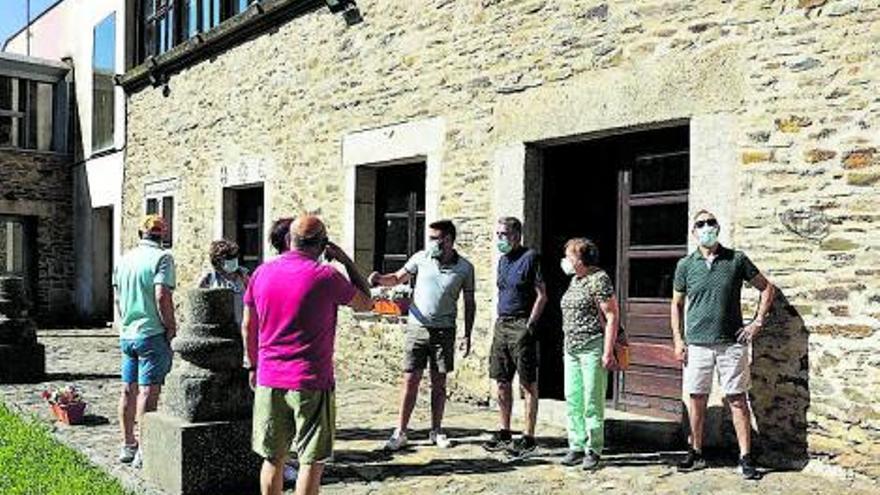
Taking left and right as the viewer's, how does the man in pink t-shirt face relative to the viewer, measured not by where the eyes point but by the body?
facing away from the viewer

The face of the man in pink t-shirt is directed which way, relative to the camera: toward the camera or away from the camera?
away from the camera

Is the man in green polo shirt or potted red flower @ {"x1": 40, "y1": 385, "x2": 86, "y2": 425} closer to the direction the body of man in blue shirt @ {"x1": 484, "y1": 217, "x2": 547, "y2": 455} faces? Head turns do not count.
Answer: the potted red flower

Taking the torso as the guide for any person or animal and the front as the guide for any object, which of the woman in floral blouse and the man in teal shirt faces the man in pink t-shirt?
the woman in floral blouse

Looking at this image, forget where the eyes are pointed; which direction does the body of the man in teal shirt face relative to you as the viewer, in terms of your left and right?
facing away from the viewer and to the right of the viewer

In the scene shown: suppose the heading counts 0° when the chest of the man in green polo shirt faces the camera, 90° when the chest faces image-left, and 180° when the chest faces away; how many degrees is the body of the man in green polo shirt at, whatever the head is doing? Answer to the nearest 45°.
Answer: approximately 0°

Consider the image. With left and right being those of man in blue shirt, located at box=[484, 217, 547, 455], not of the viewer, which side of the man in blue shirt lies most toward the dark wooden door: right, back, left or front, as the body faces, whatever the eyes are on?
back

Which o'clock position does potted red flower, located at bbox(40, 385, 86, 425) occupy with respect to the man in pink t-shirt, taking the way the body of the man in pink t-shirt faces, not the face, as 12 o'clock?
The potted red flower is roughly at 11 o'clock from the man in pink t-shirt.

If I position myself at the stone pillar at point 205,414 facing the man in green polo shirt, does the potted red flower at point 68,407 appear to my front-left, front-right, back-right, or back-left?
back-left
